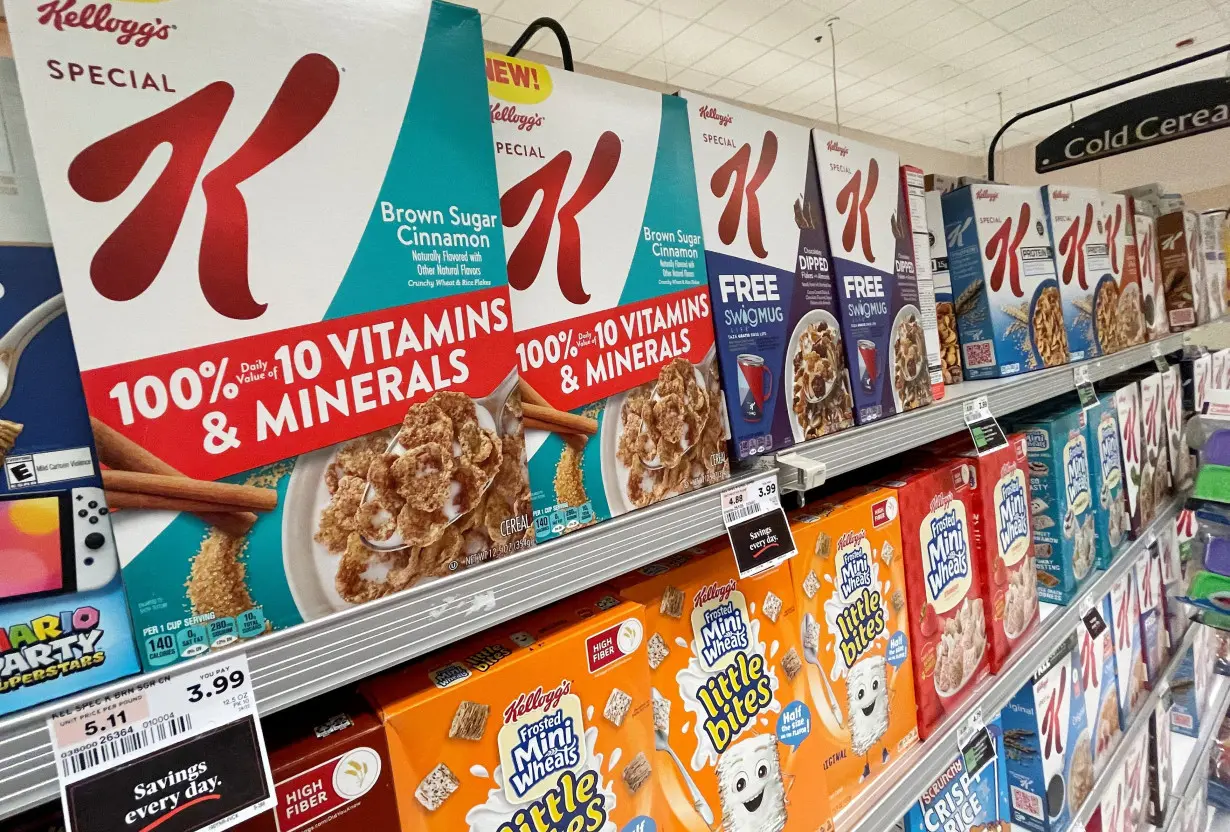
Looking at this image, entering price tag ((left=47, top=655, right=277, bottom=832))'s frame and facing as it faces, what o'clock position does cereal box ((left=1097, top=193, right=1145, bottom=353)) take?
The cereal box is roughly at 9 o'clock from the price tag.

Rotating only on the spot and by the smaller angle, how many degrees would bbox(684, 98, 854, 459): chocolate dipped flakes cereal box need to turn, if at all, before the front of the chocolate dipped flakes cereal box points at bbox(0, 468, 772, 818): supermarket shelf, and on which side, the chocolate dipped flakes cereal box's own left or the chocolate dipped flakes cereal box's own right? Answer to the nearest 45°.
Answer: approximately 90° to the chocolate dipped flakes cereal box's own right

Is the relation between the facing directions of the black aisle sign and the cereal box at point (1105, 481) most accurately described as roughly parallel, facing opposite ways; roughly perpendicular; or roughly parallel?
roughly perpendicular

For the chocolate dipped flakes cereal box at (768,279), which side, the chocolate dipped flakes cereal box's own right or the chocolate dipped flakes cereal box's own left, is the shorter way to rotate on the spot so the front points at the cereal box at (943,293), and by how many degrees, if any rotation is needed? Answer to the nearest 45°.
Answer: approximately 90° to the chocolate dipped flakes cereal box's own left

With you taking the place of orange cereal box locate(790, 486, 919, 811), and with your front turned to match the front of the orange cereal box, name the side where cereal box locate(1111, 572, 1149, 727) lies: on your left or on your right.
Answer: on your left

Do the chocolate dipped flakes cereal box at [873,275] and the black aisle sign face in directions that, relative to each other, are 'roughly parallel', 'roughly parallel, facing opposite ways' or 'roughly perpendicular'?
roughly perpendicular

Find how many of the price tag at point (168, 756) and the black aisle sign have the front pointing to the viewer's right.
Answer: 0

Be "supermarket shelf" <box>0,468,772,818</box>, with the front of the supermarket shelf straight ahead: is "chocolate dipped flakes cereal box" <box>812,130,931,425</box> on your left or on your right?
on your left
